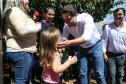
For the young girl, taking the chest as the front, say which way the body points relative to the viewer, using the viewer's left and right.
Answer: facing away from the viewer and to the right of the viewer

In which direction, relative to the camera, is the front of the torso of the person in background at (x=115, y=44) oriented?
toward the camera

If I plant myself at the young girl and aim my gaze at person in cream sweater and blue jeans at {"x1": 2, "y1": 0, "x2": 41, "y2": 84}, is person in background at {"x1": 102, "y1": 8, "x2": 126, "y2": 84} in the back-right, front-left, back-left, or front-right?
back-right

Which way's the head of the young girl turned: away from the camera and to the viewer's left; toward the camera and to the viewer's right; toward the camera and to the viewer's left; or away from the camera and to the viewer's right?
away from the camera and to the viewer's right

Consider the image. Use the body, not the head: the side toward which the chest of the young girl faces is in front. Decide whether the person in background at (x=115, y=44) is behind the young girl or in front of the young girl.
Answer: in front

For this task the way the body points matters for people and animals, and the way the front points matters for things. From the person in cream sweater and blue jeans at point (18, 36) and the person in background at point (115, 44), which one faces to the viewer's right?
the person in cream sweater and blue jeans at point (18, 36)

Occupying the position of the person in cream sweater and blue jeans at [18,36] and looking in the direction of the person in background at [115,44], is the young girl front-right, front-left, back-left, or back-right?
front-right

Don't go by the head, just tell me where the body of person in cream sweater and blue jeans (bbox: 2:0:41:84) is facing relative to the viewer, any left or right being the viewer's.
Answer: facing to the right of the viewer

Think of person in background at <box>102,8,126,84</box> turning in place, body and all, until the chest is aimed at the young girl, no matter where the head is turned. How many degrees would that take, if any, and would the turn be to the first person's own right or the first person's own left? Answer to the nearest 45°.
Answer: approximately 45° to the first person's own right

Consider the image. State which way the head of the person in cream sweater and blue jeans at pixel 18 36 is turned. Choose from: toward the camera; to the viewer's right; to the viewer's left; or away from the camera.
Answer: to the viewer's right

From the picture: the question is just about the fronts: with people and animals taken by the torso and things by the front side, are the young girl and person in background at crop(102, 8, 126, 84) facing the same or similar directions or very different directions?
very different directions
